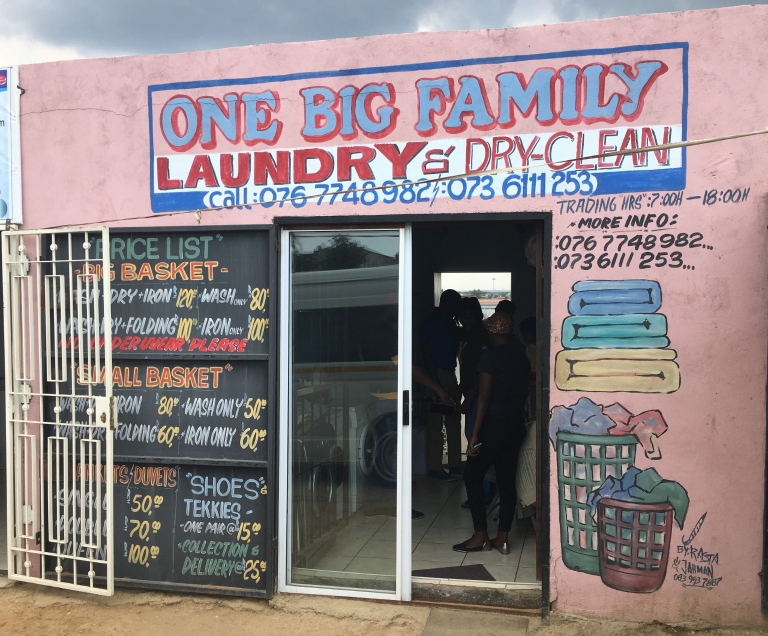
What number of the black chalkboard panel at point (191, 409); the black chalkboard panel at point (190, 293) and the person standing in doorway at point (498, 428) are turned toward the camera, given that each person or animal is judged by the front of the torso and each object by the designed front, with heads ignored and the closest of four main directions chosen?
2

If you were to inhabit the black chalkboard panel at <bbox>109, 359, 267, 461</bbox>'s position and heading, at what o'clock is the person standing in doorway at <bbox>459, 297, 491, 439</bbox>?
The person standing in doorway is roughly at 8 o'clock from the black chalkboard panel.

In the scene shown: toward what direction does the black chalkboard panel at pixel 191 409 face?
toward the camera

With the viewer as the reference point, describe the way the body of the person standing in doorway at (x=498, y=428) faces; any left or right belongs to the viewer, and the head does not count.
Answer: facing away from the viewer and to the left of the viewer

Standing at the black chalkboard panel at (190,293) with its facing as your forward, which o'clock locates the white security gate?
The white security gate is roughly at 4 o'clock from the black chalkboard panel.

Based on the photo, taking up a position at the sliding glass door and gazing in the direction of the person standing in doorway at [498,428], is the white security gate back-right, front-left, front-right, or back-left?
back-left

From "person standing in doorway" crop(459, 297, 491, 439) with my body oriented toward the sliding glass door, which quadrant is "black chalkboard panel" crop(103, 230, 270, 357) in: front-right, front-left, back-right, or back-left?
front-right

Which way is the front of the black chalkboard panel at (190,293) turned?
toward the camera

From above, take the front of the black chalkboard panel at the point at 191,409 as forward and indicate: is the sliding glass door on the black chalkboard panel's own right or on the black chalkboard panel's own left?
on the black chalkboard panel's own left
